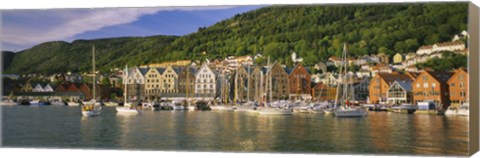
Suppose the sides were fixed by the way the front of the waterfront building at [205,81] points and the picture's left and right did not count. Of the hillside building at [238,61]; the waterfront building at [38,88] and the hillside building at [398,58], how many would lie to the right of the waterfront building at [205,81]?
1

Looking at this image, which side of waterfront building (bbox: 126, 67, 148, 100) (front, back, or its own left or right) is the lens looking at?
front

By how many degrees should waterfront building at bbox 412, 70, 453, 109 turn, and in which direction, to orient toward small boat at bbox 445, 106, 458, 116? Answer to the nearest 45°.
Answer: approximately 45° to its left

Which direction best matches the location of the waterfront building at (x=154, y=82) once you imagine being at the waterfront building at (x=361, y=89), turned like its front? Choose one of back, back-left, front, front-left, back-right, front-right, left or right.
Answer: front-right

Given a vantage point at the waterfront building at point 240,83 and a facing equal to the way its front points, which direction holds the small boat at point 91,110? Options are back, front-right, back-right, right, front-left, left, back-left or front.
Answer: right

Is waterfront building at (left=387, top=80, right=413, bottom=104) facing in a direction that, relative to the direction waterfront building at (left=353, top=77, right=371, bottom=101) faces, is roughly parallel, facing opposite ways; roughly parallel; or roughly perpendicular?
roughly parallel

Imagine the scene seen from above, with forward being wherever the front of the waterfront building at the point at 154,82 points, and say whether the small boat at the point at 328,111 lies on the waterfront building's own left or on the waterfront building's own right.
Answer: on the waterfront building's own left

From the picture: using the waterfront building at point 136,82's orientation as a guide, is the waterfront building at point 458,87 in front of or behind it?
in front

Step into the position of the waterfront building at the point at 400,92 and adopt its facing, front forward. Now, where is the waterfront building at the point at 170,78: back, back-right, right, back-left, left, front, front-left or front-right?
front-right

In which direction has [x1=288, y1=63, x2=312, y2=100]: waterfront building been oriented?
toward the camera

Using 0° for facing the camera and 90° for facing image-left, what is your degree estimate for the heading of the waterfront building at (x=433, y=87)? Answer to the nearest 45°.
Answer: approximately 45°

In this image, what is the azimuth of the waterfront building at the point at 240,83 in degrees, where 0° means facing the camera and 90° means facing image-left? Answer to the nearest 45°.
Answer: approximately 0°

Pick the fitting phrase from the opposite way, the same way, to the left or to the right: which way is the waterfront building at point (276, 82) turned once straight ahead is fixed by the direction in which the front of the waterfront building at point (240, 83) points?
the same way
